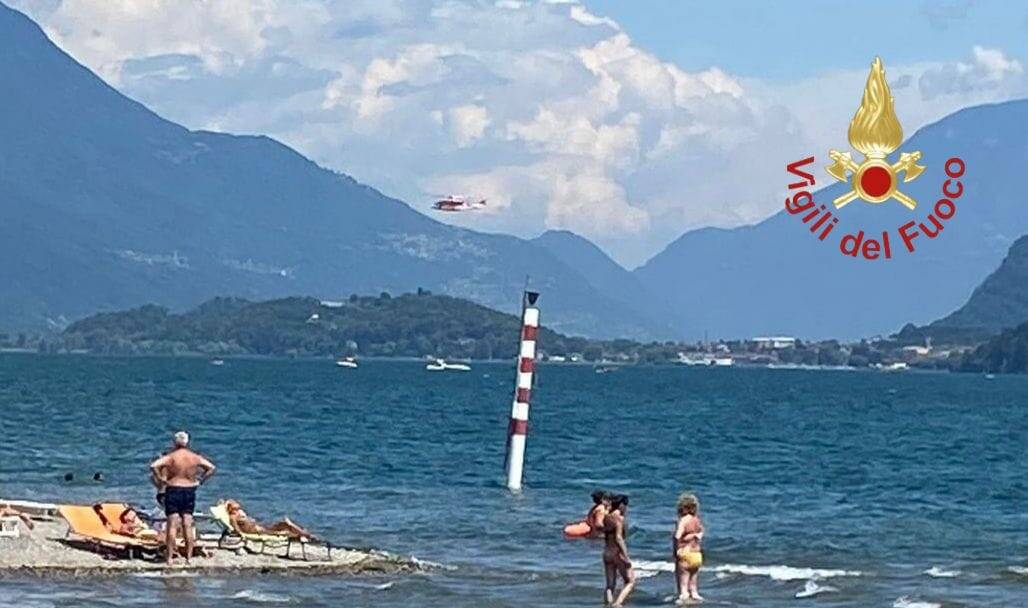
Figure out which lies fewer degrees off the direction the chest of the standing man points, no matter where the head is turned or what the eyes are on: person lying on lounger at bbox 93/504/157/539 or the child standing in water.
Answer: the person lying on lounger

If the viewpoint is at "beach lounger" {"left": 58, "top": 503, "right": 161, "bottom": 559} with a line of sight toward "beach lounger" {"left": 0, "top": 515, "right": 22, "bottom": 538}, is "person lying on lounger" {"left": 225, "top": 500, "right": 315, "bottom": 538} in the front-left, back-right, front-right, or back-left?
back-right

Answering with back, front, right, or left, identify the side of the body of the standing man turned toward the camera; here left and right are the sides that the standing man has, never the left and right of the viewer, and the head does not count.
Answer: back

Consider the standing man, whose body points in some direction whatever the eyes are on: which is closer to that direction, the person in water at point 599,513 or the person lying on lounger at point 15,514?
the person lying on lounger

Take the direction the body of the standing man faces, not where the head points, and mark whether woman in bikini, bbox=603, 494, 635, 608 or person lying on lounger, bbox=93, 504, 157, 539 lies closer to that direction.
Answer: the person lying on lounger

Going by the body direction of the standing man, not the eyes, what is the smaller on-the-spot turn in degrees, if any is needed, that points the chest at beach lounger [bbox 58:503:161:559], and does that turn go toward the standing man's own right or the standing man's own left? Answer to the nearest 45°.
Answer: approximately 45° to the standing man's own left

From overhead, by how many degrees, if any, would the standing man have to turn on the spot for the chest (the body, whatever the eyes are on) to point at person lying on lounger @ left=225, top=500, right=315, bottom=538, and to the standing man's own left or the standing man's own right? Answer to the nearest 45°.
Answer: approximately 45° to the standing man's own right

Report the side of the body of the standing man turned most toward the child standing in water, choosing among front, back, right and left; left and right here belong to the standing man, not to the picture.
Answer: right

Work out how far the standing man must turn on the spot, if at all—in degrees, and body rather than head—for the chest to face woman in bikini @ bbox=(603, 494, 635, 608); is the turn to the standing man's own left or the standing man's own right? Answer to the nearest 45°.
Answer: approximately 90° to the standing man's own right
